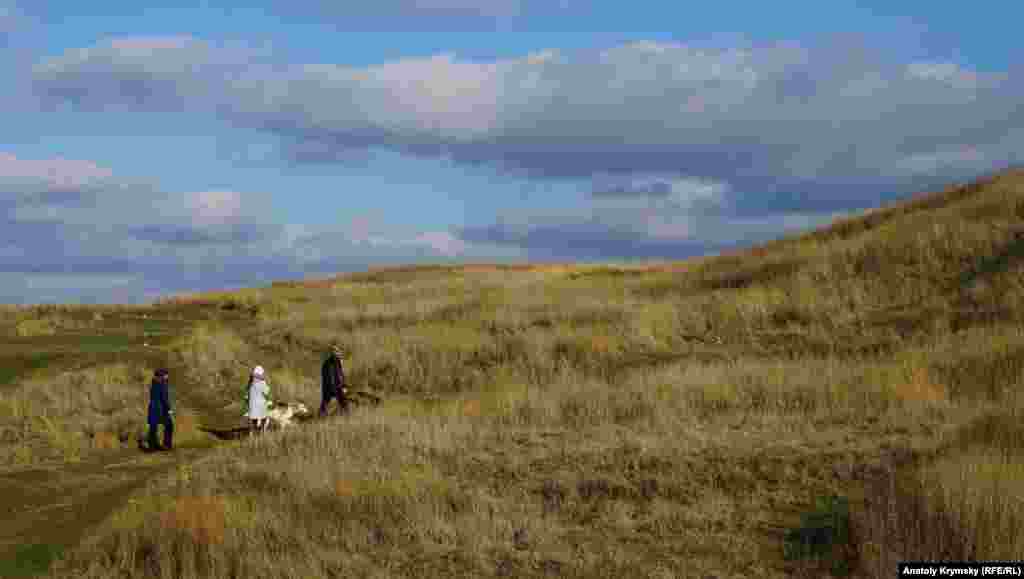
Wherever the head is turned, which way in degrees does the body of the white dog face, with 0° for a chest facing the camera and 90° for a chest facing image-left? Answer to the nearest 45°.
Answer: approximately 270°
